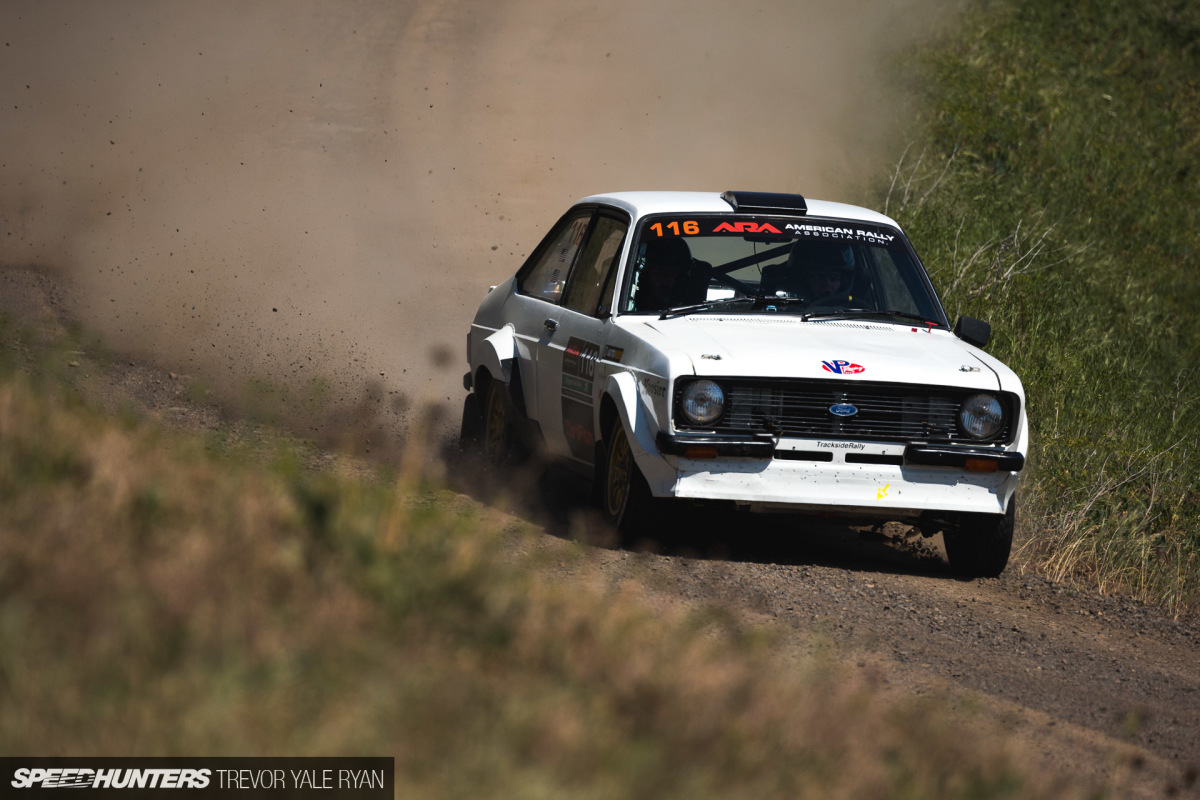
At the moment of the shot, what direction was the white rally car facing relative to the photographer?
facing the viewer and to the right of the viewer
